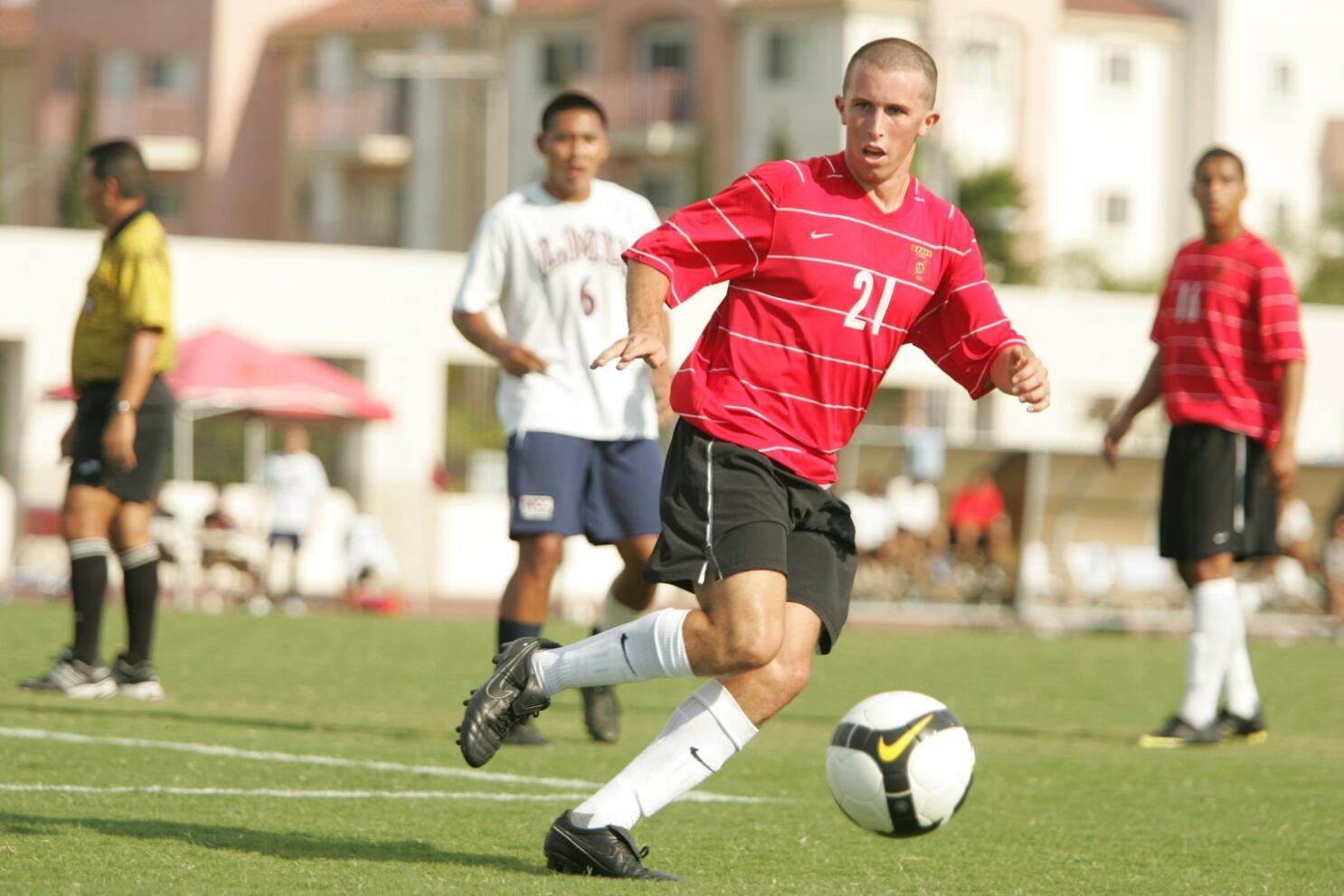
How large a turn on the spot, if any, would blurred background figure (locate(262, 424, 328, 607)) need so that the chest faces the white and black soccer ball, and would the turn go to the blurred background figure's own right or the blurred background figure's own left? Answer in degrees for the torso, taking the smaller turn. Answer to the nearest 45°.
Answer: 0° — they already face it

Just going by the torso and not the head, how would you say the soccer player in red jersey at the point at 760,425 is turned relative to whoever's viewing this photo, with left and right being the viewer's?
facing the viewer and to the right of the viewer

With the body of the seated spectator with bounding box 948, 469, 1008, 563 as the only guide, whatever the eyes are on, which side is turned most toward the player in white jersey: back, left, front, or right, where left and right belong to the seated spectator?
front

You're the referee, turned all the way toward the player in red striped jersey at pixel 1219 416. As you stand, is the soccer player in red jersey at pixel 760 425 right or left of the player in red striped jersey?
right

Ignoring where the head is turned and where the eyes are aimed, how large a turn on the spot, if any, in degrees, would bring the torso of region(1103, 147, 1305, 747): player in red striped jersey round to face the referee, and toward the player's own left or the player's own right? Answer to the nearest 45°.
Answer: approximately 45° to the player's own right

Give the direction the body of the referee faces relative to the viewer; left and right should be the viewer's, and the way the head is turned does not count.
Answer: facing to the left of the viewer

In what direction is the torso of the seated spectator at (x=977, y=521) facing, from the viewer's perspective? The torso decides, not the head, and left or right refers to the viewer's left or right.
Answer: facing the viewer

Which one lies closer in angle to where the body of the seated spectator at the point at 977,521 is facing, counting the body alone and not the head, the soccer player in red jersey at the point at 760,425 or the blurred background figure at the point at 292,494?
the soccer player in red jersey

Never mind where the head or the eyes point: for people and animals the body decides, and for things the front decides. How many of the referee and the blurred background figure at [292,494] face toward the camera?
1

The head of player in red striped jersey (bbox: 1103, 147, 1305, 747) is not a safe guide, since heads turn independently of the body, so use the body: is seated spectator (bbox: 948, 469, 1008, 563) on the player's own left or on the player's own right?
on the player's own right

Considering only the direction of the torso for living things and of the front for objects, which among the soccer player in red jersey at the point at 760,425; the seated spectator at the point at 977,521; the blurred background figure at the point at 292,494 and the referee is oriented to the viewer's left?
the referee
